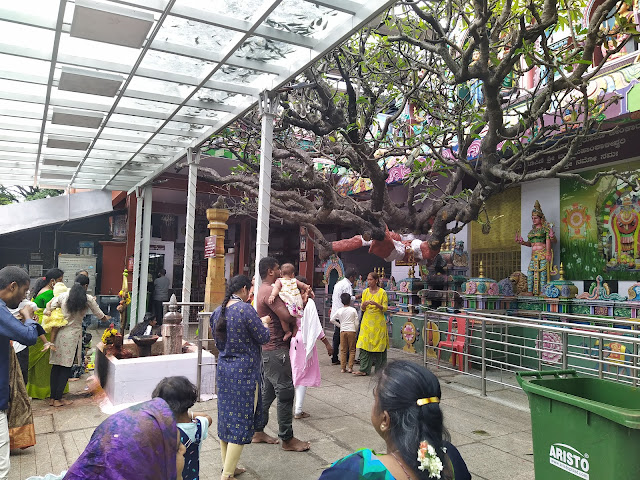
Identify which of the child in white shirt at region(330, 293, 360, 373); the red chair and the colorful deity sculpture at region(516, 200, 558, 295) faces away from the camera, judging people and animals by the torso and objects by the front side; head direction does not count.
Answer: the child in white shirt

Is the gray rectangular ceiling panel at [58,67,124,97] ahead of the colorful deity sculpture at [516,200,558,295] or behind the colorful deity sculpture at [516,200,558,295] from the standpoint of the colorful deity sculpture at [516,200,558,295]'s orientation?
ahead

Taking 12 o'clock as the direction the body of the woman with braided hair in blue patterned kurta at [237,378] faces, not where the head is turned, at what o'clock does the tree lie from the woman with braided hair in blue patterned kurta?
The tree is roughly at 12 o'clock from the woman with braided hair in blue patterned kurta.

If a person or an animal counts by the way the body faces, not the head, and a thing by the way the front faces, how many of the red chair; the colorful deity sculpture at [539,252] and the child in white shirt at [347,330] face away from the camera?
1

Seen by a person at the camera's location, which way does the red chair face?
facing the viewer and to the left of the viewer

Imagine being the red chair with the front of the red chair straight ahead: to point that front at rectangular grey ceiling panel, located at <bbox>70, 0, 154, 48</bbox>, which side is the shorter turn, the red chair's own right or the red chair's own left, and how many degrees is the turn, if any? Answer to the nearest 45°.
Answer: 0° — it already faces it

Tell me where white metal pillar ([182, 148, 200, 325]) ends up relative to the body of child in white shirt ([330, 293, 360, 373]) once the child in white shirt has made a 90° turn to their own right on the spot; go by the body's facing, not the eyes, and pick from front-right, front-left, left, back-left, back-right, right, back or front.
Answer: back

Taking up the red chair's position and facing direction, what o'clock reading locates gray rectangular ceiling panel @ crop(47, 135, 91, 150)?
The gray rectangular ceiling panel is roughly at 1 o'clock from the red chair.

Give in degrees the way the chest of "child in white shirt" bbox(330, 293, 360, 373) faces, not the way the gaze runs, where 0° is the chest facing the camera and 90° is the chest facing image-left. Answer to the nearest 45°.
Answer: approximately 180°

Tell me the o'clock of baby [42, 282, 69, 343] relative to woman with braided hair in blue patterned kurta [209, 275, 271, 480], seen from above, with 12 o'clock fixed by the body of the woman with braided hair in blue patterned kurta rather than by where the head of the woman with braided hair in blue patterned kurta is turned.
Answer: The baby is roughly at 9 o'clock from the woman with braided hair in blue patterned kurta.

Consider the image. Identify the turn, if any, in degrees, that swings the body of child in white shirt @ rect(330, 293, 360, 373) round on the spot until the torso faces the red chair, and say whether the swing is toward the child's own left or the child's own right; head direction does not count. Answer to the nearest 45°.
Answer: approximately 90° to the child's own right

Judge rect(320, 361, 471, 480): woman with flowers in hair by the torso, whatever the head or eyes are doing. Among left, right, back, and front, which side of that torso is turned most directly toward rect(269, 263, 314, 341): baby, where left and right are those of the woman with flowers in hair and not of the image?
front

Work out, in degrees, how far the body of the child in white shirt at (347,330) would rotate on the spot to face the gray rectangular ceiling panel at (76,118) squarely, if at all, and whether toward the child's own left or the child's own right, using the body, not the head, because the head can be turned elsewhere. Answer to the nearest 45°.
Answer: approximately 90° to the child's own left

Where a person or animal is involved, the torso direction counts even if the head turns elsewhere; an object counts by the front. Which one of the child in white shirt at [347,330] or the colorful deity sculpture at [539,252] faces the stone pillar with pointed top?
the colorful deity sculpture

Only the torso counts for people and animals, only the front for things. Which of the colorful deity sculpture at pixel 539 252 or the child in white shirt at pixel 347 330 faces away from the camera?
the child in white shirt

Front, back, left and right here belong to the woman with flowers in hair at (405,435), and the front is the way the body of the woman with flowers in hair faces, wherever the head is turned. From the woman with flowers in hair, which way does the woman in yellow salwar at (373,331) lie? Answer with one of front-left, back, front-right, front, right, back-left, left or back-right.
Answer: front-right
